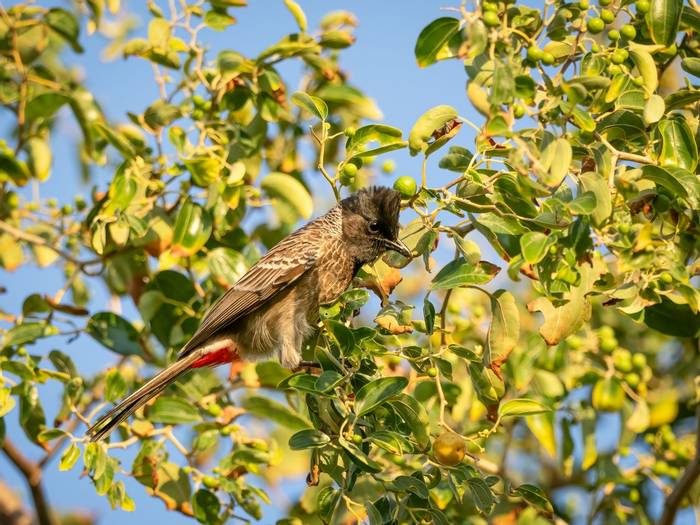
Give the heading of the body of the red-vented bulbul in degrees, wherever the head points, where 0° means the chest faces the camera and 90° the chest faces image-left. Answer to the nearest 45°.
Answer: approximately 270°
